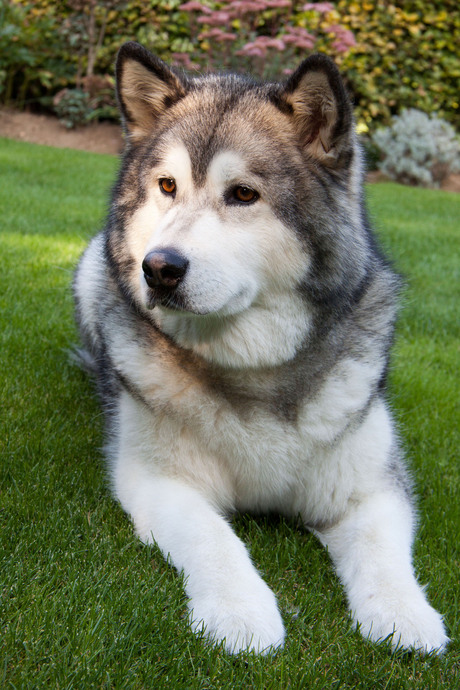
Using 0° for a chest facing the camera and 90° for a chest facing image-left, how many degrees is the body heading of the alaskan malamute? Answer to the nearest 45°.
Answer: approximately 0°

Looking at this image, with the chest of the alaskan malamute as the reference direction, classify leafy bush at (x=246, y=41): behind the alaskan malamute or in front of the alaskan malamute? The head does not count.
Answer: behind

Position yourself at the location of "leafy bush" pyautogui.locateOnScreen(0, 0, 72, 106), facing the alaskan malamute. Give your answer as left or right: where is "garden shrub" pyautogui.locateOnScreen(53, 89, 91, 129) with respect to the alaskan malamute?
left

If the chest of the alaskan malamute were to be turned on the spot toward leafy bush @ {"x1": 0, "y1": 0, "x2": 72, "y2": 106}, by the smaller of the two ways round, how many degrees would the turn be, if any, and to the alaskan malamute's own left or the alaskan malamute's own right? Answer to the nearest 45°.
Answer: approximately 135° to the alaskan malamute's own right

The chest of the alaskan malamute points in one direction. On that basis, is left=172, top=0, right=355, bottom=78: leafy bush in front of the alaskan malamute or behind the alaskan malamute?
behind

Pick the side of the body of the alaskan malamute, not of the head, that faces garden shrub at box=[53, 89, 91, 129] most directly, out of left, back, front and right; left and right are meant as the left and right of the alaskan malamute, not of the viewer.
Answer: back

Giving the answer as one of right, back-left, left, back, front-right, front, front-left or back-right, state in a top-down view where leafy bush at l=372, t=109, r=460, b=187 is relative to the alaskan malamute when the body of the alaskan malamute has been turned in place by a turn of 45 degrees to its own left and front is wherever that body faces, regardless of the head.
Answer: back-left
